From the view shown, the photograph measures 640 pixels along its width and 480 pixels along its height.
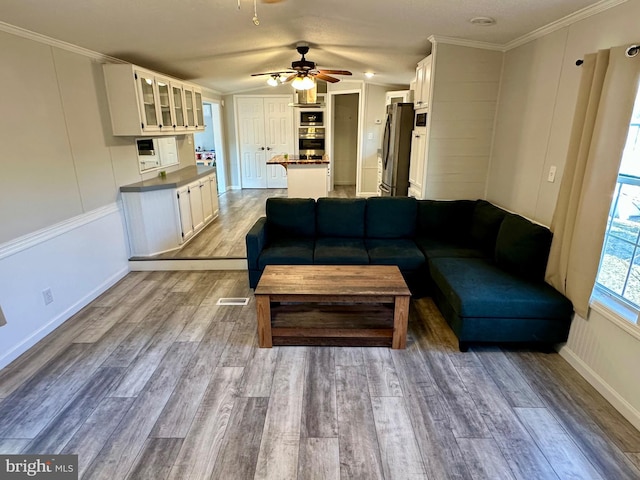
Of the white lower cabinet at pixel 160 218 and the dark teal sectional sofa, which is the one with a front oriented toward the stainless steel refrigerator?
the white lower cabinet

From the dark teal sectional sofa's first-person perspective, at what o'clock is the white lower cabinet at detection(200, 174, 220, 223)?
The white lower cabinet is roughly at 4 o'clock from the dark teal sectional sofa.

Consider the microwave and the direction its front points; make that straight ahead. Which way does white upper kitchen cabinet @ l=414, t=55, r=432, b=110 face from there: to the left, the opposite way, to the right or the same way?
to the right

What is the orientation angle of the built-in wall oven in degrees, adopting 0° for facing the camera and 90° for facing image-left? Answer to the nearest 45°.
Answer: approximately 0°

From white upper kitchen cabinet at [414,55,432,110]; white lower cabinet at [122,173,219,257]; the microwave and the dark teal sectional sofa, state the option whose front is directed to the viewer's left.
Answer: the white upper kitchen cabinet

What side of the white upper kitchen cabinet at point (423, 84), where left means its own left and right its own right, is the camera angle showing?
left

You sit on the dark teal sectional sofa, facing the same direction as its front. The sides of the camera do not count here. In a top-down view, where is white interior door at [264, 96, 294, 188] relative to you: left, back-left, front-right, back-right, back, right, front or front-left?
back-right

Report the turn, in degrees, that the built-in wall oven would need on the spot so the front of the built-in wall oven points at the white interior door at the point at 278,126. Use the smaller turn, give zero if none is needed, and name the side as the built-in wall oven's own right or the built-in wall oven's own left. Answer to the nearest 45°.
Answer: approximately 90° to the built-in wall oven's own right

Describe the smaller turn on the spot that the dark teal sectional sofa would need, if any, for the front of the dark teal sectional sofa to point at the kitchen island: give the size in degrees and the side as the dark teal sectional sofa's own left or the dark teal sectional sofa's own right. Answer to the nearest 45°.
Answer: approximately 135° to the dark teal sectional sofa's own right

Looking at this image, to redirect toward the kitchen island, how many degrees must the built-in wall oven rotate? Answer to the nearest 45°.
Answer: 0° — it already faces it

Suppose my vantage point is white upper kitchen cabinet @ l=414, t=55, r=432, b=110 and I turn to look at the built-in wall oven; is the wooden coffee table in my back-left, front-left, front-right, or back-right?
back-left

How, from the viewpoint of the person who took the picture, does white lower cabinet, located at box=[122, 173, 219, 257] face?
facing to the right of the viewer

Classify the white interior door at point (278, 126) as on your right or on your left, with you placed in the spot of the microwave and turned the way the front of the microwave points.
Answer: on your right

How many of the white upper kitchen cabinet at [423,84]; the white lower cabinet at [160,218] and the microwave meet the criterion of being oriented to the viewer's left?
1
